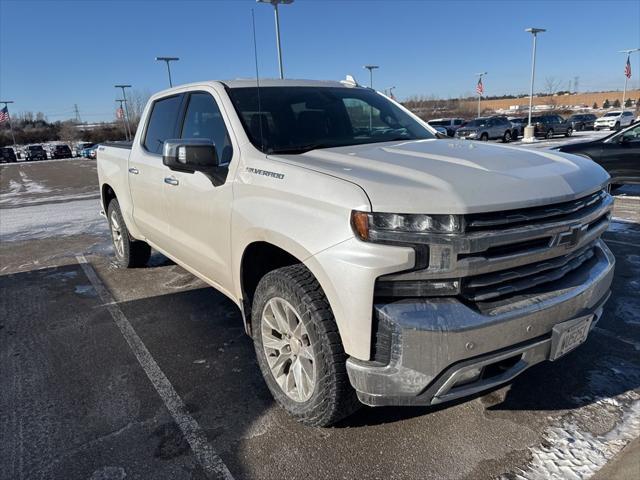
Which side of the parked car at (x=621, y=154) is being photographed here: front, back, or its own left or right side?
left

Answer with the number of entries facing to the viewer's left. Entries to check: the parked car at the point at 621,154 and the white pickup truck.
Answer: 1

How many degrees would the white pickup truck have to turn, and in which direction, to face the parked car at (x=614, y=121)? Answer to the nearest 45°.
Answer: approximately 90° to its left

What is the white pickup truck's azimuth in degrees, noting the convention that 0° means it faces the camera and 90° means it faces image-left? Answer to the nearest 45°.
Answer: approximately 315°

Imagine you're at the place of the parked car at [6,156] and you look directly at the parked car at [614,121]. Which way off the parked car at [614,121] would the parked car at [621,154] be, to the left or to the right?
right

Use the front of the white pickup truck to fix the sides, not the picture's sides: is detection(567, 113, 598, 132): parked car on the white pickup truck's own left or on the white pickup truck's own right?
on the white pickup truck's own left

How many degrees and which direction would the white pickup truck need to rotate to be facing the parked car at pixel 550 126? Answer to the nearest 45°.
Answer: approximately 135° to its left

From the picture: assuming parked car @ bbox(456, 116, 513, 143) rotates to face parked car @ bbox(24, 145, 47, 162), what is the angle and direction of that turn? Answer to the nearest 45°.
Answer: approximately 45° to its right

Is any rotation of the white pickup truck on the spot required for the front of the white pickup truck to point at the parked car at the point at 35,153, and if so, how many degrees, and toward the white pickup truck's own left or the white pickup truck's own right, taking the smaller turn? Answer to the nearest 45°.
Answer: approximately 180°

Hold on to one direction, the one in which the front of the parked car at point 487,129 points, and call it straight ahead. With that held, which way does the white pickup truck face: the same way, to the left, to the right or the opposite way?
to the left

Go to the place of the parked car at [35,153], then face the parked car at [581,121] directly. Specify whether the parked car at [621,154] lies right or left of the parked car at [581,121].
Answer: right

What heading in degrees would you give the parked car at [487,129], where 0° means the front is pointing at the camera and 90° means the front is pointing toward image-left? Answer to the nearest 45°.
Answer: approximately 45°

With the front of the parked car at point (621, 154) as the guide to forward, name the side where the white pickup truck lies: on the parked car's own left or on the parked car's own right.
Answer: on the parked car's own left
